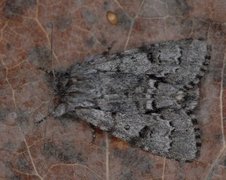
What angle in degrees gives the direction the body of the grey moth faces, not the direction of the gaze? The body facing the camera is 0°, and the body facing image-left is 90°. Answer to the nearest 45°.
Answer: approximately 90°
